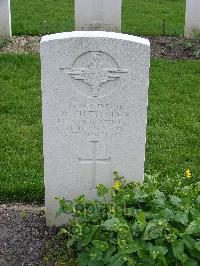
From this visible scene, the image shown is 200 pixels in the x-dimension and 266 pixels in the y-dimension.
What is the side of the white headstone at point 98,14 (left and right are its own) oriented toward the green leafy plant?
front

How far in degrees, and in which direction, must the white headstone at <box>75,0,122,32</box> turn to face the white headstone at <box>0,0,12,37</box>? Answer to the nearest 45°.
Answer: approximately 90° to its right

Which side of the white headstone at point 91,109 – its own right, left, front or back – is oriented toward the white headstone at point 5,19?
back

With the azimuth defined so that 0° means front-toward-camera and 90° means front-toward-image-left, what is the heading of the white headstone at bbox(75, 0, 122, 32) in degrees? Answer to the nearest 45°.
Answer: approximately 0°

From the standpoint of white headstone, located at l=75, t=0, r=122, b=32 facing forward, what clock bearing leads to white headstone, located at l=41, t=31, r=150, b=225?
white headstone, located at l=41, t=31, r=150, b=225 is roughly at 12 o'clock from white headstone, located at l=75, t=0, r=122, b=32.

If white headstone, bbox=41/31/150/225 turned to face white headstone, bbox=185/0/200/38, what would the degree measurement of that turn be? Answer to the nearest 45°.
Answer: approximately 180°

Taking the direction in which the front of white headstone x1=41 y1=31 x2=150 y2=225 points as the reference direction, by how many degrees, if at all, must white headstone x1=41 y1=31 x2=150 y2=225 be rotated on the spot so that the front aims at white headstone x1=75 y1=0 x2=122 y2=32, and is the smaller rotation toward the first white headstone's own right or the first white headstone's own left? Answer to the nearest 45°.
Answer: approximately 180°

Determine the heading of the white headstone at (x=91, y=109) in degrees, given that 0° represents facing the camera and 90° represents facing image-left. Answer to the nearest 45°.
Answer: approximately 0°

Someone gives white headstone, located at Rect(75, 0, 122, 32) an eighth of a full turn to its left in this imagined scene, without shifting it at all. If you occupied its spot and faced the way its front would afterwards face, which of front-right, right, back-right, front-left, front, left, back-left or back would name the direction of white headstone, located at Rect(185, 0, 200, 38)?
front-left
